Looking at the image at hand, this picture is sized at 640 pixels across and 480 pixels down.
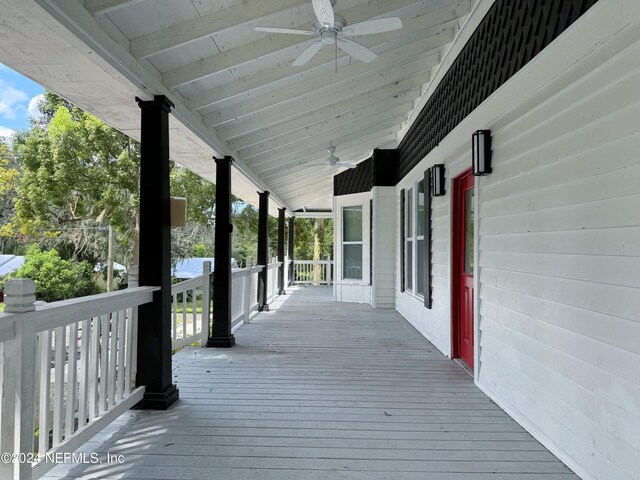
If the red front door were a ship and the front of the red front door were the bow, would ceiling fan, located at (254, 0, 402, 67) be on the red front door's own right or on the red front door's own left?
on the red front door's own left

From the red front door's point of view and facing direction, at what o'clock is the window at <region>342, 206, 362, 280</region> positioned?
The window is roughly at 2 o'clock from the red front door.

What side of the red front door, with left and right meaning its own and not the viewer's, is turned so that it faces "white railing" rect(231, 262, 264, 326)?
front

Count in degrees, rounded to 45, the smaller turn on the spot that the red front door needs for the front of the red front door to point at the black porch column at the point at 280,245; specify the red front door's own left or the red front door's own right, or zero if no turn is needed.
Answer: approximately 45° to the red front door's own right

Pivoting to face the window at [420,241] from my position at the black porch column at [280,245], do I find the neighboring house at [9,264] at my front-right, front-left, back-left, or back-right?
back-right

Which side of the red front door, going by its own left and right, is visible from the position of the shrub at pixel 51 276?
front

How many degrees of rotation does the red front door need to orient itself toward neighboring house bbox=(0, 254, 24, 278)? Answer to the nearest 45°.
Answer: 0° — it already faces it

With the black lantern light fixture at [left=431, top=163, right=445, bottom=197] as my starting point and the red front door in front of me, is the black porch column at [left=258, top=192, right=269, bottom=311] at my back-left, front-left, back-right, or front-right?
back-right

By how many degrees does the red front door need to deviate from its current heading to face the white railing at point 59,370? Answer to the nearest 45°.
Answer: approximately 45° to its left

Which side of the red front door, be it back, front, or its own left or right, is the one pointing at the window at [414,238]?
right

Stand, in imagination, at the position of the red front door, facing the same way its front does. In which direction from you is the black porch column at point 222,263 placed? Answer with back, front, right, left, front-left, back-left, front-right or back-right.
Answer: front

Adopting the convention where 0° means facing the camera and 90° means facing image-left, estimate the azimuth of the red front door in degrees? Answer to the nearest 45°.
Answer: approximately 90°

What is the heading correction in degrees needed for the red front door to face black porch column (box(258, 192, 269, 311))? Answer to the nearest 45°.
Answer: approximately 45° to its right

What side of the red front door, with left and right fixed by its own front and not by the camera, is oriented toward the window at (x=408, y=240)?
right
